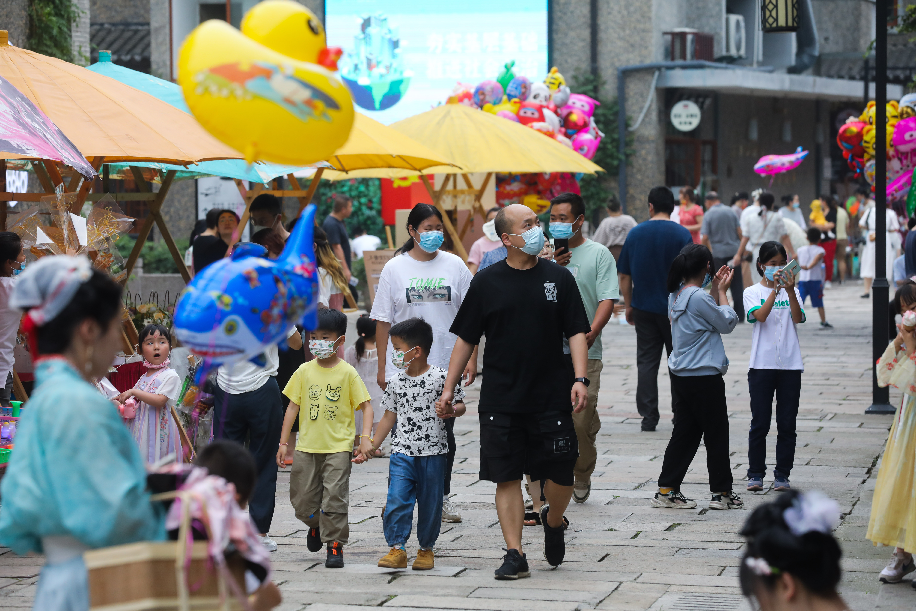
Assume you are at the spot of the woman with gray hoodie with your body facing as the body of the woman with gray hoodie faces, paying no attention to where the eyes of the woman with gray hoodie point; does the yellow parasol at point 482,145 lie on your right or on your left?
on your left

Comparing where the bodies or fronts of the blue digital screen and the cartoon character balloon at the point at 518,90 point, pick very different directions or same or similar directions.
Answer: same or similar directions

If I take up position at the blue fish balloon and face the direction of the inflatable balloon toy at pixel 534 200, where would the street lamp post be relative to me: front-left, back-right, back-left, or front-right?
front-right

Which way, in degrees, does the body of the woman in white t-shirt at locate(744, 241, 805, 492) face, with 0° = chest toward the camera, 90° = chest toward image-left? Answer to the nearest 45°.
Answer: approximately 0°

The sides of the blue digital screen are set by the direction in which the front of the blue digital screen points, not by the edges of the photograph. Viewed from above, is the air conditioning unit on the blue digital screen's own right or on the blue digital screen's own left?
on the blue digital screen's own left

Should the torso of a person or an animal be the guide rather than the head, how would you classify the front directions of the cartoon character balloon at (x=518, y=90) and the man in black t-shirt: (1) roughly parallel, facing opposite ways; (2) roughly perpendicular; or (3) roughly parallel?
roughly parallel

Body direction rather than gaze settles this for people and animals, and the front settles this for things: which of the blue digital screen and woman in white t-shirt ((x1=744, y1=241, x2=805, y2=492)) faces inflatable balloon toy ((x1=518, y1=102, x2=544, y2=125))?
the blue digital screen

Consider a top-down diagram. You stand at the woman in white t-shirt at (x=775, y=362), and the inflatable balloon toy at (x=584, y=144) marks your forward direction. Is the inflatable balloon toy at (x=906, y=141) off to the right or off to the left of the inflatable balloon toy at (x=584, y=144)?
right

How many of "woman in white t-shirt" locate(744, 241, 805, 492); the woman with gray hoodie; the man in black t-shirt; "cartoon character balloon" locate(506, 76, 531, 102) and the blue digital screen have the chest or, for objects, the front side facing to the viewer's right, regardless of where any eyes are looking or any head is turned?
1

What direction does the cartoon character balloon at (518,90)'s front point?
toward the camera

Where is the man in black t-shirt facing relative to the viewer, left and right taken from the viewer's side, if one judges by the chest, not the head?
facing the viewer

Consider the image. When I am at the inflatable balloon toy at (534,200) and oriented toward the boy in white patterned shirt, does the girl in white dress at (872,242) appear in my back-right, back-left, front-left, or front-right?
back-left

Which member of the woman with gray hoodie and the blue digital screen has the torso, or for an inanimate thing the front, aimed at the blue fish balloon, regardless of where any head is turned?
the blue digital screen

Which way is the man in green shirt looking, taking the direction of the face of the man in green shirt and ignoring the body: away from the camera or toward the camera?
toward the camera
